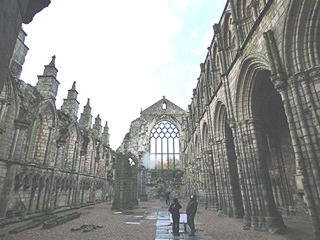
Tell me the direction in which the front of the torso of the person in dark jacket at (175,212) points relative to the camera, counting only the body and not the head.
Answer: away from the camera
